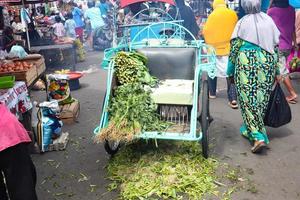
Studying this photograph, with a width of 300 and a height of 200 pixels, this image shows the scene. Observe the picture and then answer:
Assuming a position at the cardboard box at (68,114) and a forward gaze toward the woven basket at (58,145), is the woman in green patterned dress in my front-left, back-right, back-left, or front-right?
front-left

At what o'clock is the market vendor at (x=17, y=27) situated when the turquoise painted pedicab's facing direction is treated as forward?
The market vendor is roughly at 5 o'clock from the turquoise painted pedicab.

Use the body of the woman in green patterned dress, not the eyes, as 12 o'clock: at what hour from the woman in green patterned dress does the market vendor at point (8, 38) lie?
The market vendor is roughly at 10 o'clock from the woman in green patterned dress.

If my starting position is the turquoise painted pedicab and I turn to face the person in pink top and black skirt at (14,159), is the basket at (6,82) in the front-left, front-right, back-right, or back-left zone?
front-right

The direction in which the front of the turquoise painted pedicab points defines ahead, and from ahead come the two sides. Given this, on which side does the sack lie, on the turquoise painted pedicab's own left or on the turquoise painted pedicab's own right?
on the turquoise painted pedicab's own right

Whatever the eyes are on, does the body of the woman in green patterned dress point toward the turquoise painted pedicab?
no

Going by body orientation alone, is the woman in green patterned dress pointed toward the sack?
no

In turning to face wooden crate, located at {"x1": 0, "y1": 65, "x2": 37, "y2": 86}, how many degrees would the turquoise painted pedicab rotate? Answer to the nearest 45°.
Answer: approximately 90° to its right

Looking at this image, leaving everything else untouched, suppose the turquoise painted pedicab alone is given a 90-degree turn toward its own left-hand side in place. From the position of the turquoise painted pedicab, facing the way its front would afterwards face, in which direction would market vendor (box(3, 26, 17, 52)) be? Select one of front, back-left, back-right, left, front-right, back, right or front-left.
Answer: back-left

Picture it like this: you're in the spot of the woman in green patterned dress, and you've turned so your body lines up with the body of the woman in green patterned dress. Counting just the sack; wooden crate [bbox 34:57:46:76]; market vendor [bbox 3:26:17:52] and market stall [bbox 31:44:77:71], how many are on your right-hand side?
0

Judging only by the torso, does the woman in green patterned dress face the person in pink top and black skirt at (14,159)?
no

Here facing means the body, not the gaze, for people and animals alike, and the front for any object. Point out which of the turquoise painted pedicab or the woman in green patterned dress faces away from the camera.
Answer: the woman in green patterned dress

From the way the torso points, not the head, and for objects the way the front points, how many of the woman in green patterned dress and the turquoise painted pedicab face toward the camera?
1

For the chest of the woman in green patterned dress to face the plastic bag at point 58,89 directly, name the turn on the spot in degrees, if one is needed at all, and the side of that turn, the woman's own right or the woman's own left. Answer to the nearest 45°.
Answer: approximately 90° to the woman's own left

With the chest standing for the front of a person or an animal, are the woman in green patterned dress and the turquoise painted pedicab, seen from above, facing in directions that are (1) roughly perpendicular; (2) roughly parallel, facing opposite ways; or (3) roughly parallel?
roughly parallel, facing opposite ways

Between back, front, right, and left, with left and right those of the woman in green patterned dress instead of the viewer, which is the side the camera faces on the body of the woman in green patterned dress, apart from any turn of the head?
back

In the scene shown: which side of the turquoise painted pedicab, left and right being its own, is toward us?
front
